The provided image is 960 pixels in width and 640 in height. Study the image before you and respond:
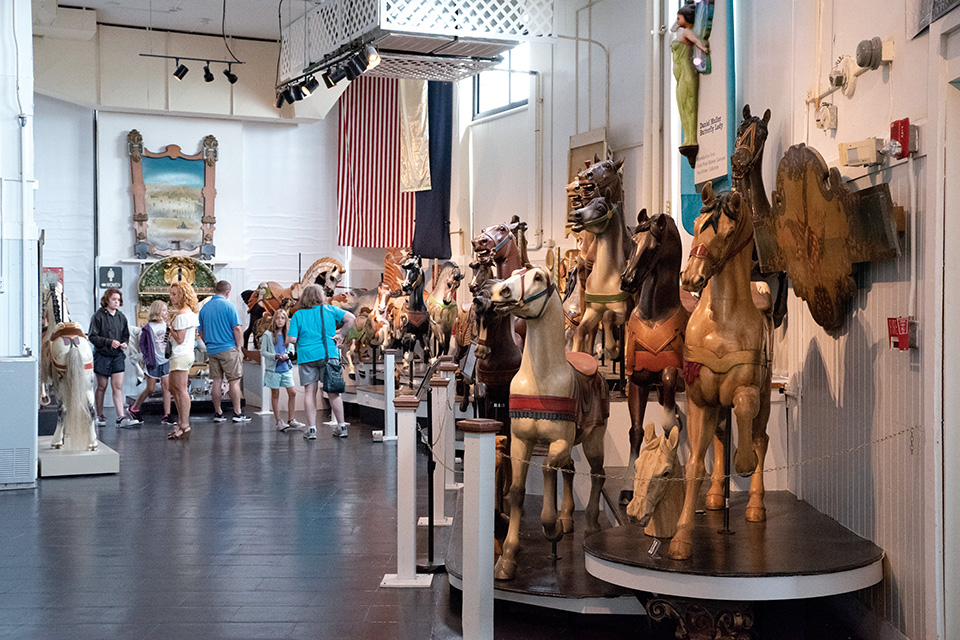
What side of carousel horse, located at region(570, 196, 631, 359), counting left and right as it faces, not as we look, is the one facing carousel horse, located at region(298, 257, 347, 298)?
right

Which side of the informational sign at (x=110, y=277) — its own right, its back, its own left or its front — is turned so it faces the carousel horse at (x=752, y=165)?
front

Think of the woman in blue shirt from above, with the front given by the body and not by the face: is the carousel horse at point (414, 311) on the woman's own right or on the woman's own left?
on the woman's own right

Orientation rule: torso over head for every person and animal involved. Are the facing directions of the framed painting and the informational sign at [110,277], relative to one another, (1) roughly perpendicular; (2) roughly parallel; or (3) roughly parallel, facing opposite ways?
roughly parallel

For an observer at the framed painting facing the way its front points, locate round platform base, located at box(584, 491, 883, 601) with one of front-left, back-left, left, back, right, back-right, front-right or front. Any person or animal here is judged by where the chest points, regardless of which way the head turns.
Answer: front

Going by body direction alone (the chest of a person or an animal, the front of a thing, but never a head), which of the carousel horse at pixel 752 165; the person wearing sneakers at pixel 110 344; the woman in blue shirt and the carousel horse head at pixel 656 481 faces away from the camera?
the woman in blue shirt

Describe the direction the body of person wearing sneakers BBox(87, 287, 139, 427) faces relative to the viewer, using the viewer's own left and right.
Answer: facing the viewer and to the right of the viewer

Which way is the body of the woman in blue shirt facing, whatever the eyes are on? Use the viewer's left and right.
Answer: facing away from the viewer

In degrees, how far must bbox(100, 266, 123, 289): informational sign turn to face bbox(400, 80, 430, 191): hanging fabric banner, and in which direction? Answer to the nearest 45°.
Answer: approximately 45° to its left

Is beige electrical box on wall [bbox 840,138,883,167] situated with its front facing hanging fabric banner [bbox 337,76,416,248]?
no

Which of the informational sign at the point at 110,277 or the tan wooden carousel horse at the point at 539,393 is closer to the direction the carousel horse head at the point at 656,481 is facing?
the tan wooden carousel horse

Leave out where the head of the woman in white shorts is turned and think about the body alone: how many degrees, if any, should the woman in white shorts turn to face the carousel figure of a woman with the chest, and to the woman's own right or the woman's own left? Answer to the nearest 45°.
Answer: approximately 135° to the woman's own left

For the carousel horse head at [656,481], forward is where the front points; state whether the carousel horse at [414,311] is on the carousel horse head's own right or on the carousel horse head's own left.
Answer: on the carousel horse head's own right

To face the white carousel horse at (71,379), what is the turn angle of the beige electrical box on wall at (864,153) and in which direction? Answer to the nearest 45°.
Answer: approximately 45° to its right
